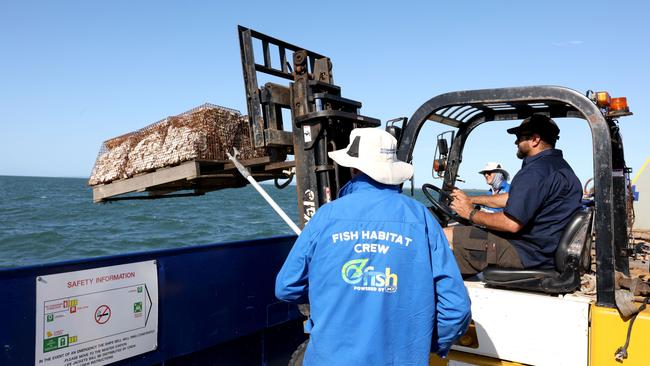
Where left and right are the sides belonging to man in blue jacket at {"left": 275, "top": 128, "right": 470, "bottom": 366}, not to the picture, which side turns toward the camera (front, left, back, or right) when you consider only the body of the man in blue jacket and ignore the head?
back

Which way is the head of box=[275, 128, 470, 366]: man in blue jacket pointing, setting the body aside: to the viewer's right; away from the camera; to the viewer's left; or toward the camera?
away from the camera

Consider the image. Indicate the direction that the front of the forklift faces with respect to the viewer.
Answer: facing away from the viewer and to the left of the viewer

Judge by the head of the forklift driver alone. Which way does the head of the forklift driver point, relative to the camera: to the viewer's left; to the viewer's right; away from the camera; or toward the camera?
to the viewer's left

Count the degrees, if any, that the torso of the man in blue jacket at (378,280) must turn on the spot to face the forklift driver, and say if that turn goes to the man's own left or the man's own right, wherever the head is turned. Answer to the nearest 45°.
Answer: approximately 45° to the man's own right

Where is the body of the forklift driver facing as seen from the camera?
to the viewer's left

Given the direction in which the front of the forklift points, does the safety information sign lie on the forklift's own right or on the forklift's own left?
on the forklift's own left

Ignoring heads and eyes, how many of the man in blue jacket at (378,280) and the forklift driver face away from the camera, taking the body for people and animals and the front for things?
1

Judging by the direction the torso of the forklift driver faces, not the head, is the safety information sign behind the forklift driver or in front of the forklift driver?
in front

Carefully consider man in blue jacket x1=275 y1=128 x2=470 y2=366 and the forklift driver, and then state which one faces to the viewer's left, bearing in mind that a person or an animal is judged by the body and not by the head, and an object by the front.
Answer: the forklift driver

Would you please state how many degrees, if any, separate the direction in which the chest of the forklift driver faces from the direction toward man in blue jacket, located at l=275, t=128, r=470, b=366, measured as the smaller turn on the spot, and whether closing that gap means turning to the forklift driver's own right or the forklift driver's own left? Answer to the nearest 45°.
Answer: approximately 45° to the forklift driver's own left

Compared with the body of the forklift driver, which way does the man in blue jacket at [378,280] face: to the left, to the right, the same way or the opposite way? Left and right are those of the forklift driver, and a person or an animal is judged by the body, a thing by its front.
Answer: to the right
